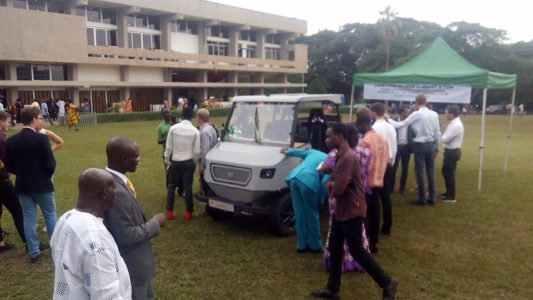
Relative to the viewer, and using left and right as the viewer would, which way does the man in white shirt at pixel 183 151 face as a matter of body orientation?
facing away from the viewer

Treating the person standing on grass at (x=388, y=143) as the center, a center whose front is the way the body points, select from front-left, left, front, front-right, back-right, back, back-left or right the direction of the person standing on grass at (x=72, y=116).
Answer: front

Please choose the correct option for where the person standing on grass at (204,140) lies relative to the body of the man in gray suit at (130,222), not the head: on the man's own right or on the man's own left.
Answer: on the man's own left

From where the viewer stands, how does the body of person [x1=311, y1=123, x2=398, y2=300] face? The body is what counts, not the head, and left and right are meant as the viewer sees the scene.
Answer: facing to the left of the viewer

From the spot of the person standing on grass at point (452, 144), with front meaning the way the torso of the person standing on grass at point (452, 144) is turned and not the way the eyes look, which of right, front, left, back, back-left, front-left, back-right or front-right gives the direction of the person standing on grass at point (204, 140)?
front-left

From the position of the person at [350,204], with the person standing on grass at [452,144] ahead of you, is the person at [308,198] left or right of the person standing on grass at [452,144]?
left

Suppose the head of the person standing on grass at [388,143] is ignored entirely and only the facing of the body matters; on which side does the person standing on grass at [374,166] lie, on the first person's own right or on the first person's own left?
on the first person's own left

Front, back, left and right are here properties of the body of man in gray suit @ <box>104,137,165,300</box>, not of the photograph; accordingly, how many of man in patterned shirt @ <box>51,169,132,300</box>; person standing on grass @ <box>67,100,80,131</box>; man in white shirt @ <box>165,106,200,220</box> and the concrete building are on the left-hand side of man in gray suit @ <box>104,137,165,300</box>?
3

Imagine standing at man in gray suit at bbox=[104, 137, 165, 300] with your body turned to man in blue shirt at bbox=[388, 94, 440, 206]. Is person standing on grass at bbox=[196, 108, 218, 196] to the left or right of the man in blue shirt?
left

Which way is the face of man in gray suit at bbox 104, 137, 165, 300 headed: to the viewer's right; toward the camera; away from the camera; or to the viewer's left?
to the viewer's right

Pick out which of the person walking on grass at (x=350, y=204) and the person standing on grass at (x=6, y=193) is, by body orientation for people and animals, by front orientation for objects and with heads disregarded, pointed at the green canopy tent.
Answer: the person standing on grass at (x=6, y=193)

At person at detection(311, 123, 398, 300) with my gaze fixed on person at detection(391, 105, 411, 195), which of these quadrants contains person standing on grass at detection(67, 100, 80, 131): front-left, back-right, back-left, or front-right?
front-left
